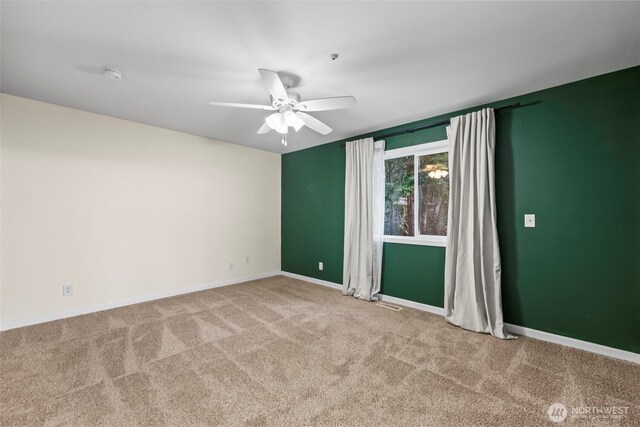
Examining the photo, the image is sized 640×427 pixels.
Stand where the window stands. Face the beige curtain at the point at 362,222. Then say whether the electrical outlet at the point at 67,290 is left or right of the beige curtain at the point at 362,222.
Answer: left

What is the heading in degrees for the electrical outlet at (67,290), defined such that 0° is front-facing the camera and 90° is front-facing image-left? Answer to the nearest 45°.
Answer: approximately 0°

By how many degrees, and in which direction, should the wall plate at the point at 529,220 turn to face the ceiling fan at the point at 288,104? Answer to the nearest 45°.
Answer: approximately 45° to its right

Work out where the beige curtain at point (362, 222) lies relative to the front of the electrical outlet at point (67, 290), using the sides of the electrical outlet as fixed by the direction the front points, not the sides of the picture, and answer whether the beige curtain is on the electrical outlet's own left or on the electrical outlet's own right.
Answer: on the electrical outlet's own left

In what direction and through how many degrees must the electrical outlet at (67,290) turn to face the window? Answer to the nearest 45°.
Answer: approximately 45° to its left

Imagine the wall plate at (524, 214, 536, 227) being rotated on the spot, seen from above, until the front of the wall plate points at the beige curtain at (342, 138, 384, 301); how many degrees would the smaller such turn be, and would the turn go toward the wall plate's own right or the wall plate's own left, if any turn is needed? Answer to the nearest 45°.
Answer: approximately 90° to the wall plate's own right

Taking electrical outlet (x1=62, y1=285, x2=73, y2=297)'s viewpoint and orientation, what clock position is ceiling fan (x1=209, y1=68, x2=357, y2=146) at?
The ceiling fan is roughly at 11 o'clock from the electrical outlet.

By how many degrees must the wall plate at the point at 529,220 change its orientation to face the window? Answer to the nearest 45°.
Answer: approximately 90° to its right

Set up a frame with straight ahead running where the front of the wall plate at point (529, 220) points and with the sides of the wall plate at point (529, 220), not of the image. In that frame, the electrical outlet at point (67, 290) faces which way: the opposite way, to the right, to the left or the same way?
to the left
